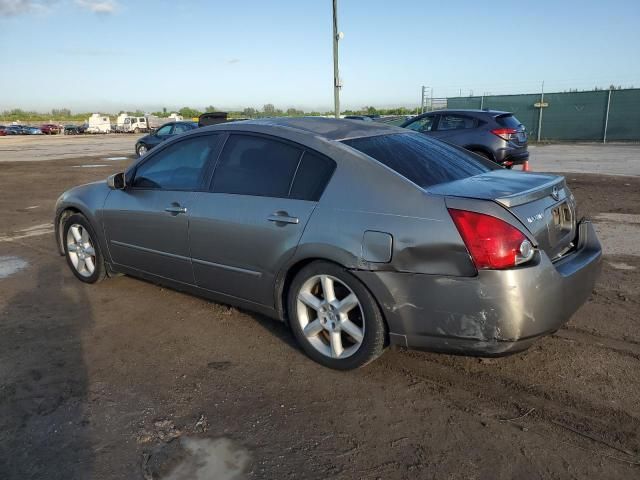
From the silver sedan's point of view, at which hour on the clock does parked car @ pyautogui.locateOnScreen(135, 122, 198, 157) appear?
The parked car is roughly at 1 o'clock from the silver sedan.

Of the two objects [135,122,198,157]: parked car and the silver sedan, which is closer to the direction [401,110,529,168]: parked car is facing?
the parked car

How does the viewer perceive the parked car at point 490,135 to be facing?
facing away from the viewer and to the left of the viewer

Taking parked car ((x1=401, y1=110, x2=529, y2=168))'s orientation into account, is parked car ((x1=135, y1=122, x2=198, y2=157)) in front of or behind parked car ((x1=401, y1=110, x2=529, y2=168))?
in front

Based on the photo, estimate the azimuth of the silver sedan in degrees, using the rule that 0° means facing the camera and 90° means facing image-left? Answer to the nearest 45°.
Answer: approximately 135°

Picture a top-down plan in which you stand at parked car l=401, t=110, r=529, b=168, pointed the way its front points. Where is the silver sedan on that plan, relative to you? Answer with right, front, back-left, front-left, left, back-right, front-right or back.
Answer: back-left

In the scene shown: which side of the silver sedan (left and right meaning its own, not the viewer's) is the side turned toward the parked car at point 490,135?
right

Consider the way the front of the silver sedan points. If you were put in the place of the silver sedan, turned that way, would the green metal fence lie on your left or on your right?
on your right

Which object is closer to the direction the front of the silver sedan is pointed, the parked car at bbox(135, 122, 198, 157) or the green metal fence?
the parked car
